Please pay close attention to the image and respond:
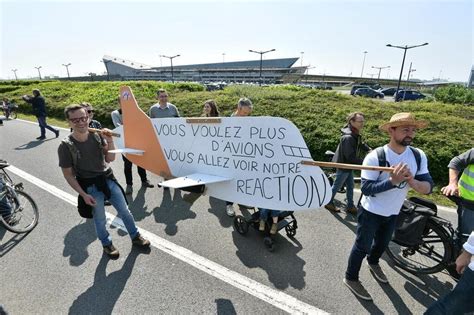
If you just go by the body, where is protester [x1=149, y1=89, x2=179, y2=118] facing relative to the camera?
toward the camera

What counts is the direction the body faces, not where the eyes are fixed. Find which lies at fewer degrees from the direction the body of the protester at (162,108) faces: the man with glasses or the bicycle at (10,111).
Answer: the man with glasses

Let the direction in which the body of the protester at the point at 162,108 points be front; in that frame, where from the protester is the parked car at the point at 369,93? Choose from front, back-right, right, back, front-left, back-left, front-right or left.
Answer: back-left

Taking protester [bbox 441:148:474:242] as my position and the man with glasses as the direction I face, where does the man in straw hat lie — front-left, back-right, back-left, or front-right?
front-left

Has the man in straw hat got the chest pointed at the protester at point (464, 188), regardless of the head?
no

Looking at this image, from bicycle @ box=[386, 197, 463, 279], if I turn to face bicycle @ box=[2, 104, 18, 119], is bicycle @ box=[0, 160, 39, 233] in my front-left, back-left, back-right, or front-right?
front-left

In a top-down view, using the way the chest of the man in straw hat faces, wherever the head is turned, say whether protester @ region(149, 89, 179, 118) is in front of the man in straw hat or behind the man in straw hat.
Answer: behind

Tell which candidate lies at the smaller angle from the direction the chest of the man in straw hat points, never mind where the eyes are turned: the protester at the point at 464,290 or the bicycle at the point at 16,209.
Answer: the protester

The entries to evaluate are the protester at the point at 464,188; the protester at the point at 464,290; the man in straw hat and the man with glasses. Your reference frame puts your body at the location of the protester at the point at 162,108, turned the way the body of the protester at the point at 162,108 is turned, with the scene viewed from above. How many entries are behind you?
0

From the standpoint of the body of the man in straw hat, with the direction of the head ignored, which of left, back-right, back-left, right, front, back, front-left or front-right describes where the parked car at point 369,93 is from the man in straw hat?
back-left

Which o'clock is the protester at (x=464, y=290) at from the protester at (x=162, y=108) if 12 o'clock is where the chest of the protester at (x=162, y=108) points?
the protester at (x=464, y=290) is roughly at 11 o'clock from the protester at (x=162, y=108).

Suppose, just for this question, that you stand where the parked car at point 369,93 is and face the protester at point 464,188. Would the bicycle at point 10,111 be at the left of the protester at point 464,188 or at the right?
right

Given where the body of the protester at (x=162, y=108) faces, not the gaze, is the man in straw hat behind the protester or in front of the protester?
in front

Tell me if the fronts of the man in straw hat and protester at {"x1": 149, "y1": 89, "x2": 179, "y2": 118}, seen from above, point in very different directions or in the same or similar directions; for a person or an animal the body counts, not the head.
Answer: same or similar directions

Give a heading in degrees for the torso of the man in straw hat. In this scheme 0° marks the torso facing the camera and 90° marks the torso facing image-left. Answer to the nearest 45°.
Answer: approximately 315°

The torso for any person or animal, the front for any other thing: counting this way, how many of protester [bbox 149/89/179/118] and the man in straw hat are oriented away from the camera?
0

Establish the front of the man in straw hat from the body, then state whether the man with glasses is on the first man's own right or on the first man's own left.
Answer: on the first man's own right

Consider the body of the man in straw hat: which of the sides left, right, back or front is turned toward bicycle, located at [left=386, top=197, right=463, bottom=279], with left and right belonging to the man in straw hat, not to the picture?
left

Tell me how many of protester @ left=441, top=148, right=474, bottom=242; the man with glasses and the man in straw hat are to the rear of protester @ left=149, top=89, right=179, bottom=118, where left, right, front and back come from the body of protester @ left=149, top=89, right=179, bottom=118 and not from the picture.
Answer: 0
